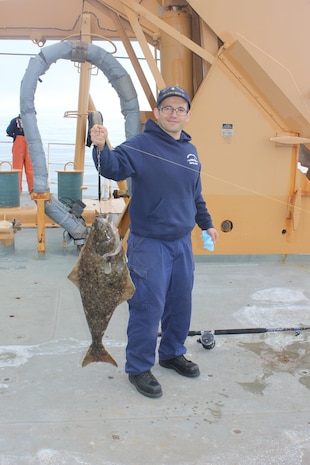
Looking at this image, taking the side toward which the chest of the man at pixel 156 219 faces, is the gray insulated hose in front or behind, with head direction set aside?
behind

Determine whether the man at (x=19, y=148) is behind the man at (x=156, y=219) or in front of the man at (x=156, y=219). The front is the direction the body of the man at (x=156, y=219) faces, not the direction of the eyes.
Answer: behind

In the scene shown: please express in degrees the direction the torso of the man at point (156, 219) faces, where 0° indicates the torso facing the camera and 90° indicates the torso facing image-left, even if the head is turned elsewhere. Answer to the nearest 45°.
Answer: approximately 315°
